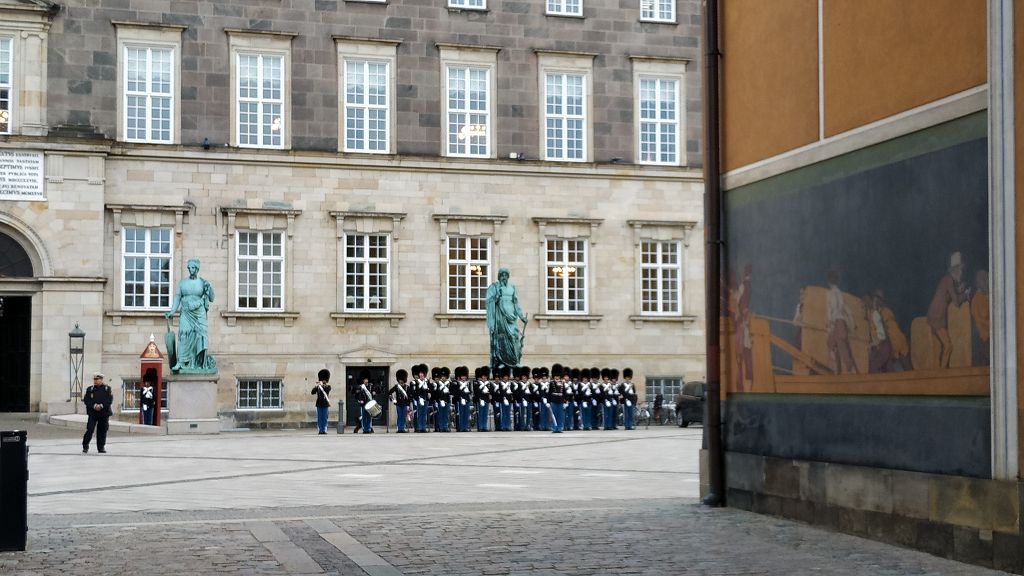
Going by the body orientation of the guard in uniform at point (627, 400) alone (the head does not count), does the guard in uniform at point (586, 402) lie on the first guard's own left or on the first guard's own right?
on the first guard's own right

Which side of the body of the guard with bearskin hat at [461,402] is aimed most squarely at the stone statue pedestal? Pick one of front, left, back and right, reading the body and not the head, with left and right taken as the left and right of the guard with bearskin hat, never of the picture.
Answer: right

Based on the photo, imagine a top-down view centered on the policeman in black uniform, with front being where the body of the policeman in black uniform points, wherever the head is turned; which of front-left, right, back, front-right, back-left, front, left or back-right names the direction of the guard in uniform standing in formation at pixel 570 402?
back-left

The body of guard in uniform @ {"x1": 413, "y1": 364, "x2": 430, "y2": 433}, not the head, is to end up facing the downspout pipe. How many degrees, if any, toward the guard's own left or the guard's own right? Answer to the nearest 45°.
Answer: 0° — they already face it

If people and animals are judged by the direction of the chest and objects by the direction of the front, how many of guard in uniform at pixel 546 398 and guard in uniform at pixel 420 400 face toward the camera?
2

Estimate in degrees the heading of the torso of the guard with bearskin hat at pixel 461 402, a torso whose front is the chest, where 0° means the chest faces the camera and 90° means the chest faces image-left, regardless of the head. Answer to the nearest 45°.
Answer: approximately 0°

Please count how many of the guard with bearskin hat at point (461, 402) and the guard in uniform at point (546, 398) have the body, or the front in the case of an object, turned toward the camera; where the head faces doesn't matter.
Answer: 2
